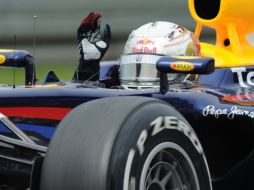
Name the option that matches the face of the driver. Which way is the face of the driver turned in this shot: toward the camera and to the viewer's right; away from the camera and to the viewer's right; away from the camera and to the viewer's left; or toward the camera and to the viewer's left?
toward the camera and to the viewer's left

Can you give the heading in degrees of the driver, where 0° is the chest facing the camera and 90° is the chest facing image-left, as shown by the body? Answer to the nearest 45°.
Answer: approximately 45°
